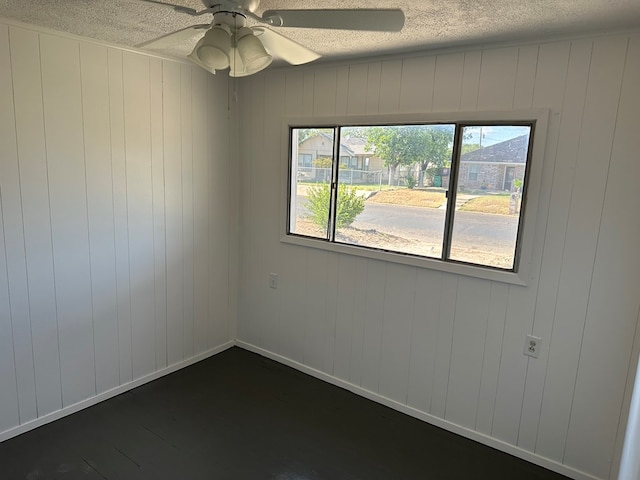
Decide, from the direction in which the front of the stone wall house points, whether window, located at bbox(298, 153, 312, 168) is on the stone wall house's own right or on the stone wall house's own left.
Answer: on the stone wall house's own right

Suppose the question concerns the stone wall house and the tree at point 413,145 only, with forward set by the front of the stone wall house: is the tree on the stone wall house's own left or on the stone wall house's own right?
on the stone wall house's own right

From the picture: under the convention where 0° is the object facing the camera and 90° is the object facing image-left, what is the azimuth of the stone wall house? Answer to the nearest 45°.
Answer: approximately 0°

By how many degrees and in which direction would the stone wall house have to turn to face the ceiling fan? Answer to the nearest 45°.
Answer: approximately 45° to its right

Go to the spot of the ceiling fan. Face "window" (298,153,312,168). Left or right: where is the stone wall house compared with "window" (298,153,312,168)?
right
